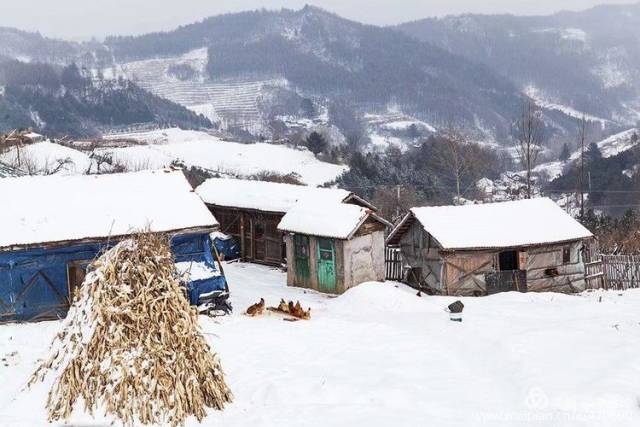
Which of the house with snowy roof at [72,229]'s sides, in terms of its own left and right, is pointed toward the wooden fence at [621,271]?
left

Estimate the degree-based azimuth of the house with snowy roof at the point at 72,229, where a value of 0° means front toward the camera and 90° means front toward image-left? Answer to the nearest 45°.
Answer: approximately 0°

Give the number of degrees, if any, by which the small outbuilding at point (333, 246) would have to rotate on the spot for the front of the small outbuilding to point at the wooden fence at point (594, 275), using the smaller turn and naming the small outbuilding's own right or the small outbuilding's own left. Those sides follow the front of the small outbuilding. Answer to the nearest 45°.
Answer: approximately 135° to the small outbuilding's own left

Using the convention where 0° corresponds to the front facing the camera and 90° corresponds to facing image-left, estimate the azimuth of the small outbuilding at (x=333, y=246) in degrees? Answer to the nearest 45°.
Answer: approximately 45°

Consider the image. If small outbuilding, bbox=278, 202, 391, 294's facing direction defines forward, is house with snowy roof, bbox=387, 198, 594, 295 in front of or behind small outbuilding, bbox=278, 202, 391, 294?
behind

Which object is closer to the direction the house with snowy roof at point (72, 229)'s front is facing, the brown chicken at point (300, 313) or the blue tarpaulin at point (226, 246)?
the brown chicken

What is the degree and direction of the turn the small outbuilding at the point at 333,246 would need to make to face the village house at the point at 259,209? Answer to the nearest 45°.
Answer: approximately 90° to its right

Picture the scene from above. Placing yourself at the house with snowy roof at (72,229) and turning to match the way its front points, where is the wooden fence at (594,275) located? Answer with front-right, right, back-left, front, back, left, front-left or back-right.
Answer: left

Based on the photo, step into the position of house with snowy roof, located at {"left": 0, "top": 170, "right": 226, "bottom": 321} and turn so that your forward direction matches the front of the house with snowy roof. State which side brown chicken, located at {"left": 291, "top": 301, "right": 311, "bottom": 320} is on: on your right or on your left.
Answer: on your left

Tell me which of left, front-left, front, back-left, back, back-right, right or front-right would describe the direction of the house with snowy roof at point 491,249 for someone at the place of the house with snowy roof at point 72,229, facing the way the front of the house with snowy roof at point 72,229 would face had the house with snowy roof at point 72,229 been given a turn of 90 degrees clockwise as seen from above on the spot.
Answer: back

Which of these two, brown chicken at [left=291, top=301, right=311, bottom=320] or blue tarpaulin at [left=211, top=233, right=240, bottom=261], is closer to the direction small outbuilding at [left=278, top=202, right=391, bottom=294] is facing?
the brown chicken

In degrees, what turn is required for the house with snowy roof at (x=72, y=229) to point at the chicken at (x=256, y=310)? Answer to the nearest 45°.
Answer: approximately 90° to its left

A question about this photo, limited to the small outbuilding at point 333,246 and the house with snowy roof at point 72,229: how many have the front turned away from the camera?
0
